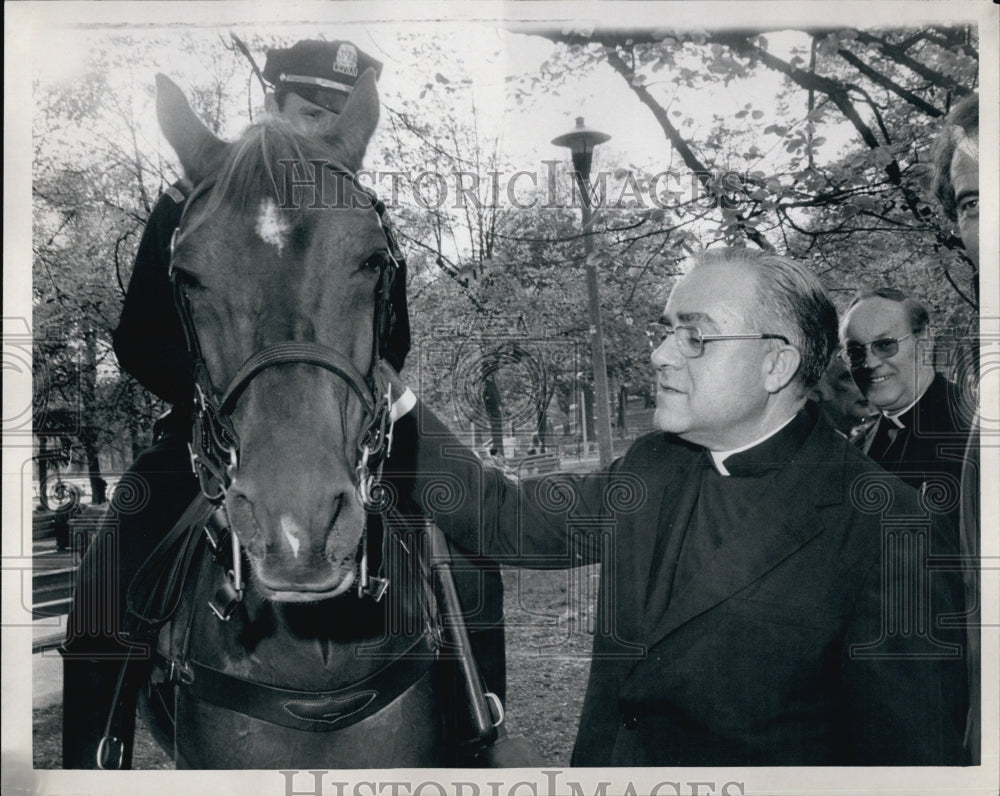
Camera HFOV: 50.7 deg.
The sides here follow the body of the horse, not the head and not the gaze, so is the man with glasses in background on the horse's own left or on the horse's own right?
on the horse's own left

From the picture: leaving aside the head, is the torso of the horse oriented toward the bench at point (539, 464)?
no

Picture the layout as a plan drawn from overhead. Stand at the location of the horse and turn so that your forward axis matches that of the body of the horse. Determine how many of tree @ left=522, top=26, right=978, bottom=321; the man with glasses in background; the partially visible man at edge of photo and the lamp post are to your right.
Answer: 0

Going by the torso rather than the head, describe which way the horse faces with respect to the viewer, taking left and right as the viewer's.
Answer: facing the viewer

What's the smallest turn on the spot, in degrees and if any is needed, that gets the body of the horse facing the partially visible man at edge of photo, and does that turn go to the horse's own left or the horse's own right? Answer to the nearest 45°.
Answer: approximately 90° to the horse's own left

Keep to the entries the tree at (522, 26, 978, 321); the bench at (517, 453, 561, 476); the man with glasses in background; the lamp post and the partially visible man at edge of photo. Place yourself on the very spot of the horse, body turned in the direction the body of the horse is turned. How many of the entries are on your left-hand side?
5

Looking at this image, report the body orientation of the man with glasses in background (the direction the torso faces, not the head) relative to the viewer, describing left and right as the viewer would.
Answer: facing the viewer and to the left of the viewer

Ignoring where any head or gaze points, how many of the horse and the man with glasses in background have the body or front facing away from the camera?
0

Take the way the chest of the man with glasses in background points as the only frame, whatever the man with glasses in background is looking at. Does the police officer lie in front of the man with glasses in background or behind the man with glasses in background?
in front

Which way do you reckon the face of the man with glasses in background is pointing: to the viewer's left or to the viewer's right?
to the viewer's left

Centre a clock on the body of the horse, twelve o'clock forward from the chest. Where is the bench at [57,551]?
The bench is roughly at 4 o'clock from the horse.

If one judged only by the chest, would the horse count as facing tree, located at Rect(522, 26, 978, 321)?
no
